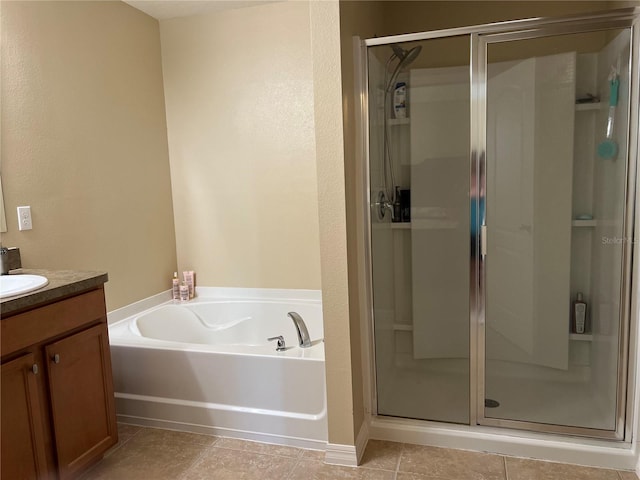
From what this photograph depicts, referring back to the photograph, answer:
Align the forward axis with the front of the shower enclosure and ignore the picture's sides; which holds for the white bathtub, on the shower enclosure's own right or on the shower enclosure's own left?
on the shower enclosure's own right

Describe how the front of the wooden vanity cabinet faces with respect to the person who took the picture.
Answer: facing the viewer and to the right of the viewer

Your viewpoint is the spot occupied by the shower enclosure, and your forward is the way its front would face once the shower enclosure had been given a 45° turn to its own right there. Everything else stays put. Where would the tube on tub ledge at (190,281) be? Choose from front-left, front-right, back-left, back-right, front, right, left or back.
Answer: front-right

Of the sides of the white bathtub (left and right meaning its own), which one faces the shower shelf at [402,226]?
left

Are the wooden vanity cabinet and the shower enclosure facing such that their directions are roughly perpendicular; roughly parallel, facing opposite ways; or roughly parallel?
roughly perpendicular

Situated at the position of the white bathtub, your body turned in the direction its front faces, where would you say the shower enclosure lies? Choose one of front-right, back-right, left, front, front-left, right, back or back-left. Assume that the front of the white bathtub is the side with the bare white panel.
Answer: left

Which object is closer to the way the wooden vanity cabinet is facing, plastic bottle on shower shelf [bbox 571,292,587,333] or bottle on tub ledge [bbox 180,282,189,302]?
the plastic bottle on shower shelf

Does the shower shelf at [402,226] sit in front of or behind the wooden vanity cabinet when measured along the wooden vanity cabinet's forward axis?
in front

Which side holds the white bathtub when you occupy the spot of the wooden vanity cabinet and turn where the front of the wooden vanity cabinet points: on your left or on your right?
on your left

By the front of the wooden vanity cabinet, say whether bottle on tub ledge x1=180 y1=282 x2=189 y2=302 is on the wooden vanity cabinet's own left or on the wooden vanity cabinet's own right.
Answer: on the wooden vanity cabinet's own left

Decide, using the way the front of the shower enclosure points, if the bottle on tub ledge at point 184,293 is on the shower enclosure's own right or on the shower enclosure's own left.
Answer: on the shower enclosure's own right

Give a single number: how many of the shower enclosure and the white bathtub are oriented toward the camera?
2

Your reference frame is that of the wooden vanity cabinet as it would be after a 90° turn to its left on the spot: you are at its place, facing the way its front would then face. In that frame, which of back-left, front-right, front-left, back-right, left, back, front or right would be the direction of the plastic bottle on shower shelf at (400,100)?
front-right

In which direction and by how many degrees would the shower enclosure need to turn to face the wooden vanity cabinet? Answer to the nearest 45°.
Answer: approximately 45° to its right

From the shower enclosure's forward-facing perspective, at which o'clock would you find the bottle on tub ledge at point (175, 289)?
The bottle on tub ledge is roughly at 3 o'clock from the shower enclosure.

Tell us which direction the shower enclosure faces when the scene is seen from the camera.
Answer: facing the viewer

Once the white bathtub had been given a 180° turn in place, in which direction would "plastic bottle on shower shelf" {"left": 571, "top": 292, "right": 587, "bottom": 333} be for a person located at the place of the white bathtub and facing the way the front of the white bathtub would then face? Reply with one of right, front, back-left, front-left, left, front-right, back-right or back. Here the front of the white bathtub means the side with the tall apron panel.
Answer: right

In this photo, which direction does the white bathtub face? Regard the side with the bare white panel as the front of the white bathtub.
toward the camera
